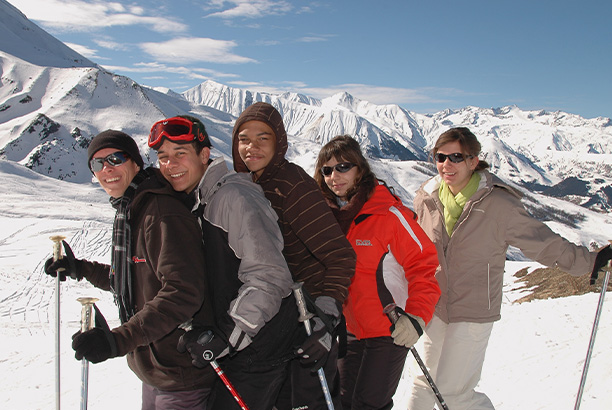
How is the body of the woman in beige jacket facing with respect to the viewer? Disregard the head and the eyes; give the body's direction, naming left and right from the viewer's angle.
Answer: facing the viewer and to the left of the viewer

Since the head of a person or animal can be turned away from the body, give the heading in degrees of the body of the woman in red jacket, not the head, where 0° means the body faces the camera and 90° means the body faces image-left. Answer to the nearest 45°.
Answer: approximately 45°

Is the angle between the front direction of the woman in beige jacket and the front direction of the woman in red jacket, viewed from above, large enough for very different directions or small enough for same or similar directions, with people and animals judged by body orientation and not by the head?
same or similar directions

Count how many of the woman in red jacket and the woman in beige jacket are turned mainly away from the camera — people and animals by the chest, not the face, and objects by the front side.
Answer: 0

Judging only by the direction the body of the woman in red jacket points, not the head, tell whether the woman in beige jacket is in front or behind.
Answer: behind
